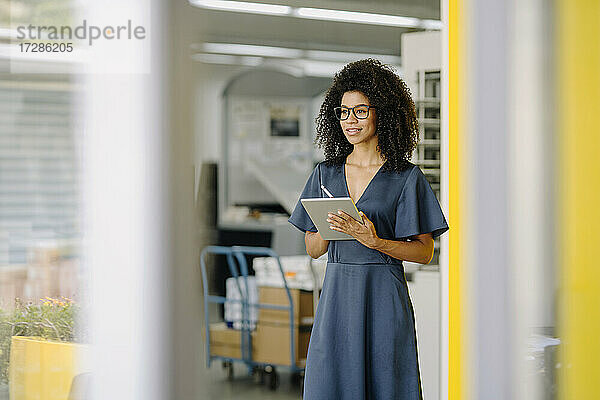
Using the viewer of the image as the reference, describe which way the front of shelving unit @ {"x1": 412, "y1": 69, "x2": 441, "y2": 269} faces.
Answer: facing the viewer

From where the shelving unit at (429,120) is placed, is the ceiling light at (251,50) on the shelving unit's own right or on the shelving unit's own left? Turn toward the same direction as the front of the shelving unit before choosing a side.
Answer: on the shelving unit's own right

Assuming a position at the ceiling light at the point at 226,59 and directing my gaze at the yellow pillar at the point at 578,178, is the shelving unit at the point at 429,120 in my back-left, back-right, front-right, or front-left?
front-left

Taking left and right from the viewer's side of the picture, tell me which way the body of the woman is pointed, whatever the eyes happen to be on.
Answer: facing the viewer and to the left of the viewer
